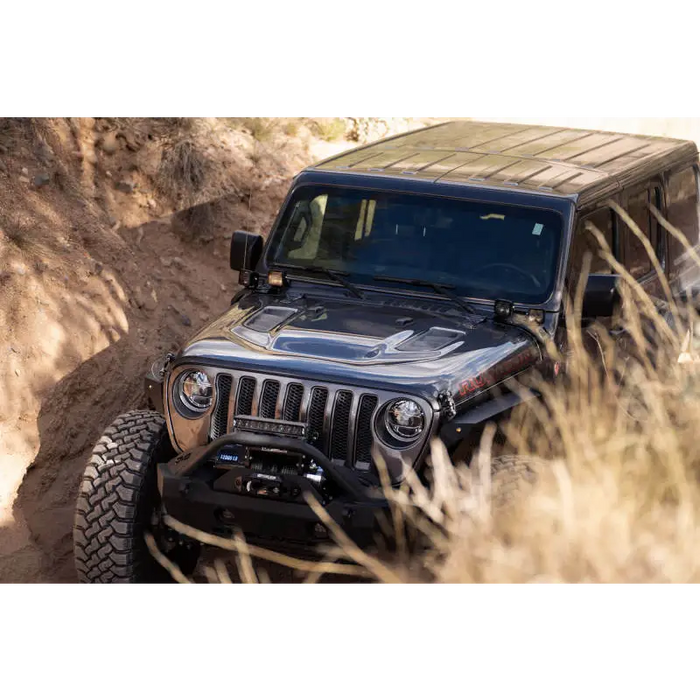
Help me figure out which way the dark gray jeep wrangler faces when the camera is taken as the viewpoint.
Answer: facing the viewer and to the left of the viewer

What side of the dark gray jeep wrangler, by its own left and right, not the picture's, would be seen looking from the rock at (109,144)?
right

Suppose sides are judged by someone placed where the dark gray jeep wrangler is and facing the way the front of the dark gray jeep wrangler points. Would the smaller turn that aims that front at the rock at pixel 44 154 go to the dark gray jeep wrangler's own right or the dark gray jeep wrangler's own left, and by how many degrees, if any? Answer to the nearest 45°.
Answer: approximately 90° to the dark gray jeep wrangler's own right

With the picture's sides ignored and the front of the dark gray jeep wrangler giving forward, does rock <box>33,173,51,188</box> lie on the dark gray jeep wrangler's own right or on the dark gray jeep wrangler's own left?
on the dark gray jeep wrangler's own right

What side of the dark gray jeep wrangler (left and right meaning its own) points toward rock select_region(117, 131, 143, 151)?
right
